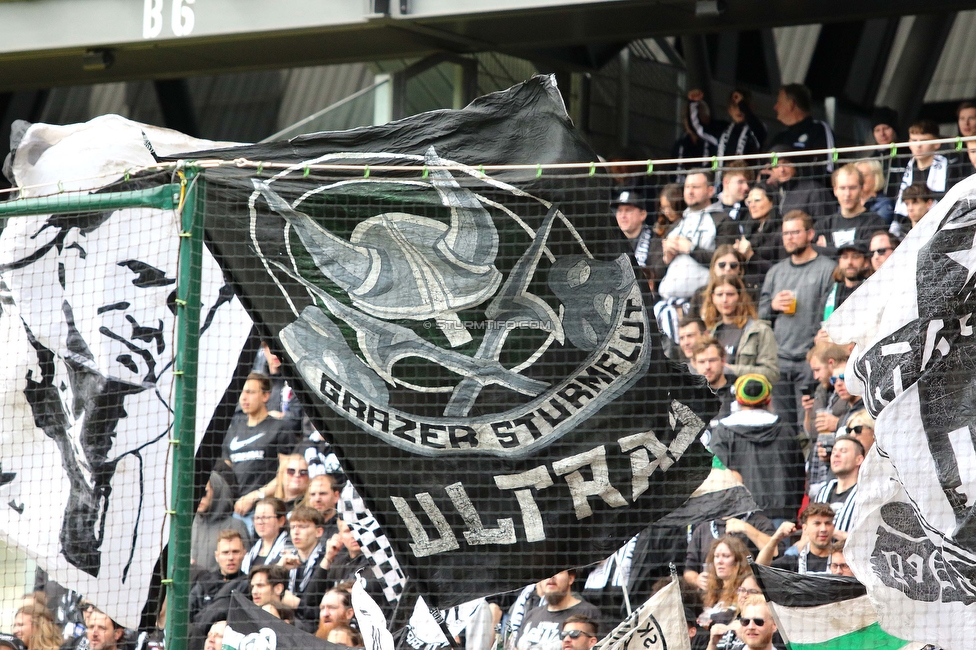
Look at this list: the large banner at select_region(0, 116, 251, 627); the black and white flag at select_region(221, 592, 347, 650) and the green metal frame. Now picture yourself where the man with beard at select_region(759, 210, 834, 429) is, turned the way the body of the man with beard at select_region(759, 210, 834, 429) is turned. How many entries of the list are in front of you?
3

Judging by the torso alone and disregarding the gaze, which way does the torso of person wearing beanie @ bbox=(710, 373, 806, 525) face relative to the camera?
away from the camera

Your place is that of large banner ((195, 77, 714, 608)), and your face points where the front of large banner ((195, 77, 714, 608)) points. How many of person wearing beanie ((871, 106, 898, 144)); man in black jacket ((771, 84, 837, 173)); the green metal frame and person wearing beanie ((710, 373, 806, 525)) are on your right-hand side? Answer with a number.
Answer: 1

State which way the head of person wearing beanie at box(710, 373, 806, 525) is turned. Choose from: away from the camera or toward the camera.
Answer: away from the camera

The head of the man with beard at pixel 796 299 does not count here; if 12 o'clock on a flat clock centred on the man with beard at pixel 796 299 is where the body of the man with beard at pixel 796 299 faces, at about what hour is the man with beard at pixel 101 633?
the man with beard at pixel 101 633 is roughly at 1 o'clock from the man with beard at pixel 796 299.

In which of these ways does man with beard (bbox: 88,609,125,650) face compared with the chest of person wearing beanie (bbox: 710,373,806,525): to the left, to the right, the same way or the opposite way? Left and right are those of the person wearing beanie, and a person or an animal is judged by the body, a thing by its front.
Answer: the opposite way

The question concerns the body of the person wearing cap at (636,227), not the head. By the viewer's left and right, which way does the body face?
facing the viewer and to the left of the viewer

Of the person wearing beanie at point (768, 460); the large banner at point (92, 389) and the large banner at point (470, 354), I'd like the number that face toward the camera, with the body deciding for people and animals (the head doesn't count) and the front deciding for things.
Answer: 2

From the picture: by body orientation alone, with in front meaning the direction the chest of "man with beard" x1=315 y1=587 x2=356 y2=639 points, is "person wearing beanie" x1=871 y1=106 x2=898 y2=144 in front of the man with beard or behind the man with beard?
behind

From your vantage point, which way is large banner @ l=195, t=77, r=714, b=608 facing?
toward the camera

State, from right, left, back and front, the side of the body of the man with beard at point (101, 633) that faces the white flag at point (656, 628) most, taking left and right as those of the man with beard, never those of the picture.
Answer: left
